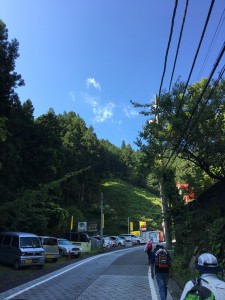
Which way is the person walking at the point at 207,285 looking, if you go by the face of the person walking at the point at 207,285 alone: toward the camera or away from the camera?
away from the camera

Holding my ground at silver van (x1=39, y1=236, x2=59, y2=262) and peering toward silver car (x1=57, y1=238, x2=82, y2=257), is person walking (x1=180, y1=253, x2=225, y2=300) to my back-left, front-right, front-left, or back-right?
back-right

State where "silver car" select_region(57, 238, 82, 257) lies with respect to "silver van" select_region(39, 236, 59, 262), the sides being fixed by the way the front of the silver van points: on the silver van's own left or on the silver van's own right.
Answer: on the silver van's own left

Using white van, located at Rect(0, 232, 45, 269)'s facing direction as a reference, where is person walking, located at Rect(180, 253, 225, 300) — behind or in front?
in front

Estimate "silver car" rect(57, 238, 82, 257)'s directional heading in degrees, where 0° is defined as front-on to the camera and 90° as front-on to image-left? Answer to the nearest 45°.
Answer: approximately 315°

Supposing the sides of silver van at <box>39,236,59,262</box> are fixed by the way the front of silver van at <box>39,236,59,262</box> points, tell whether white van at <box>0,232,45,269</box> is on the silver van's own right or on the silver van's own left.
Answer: on the silver van's own right

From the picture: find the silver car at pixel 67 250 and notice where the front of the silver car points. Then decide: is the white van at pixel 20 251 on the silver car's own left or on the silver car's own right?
on the silver car's own right

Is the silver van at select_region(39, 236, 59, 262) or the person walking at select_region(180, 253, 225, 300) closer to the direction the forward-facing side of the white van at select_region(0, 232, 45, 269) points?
the person walking

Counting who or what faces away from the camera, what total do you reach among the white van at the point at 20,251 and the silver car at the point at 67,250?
0
